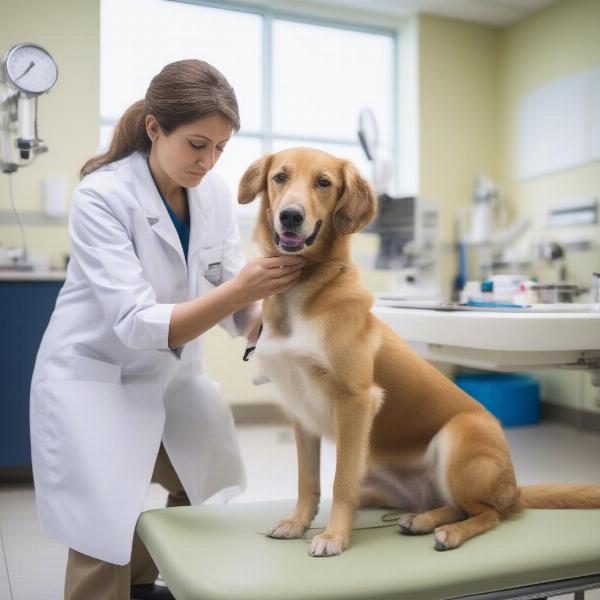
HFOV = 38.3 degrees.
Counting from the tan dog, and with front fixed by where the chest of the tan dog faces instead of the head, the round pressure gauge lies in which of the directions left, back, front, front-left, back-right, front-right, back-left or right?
right

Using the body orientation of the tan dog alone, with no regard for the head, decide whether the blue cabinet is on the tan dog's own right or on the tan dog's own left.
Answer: on the tan dog's own right

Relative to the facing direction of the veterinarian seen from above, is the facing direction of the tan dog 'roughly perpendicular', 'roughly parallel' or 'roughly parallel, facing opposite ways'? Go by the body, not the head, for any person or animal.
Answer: roughly perpendicular

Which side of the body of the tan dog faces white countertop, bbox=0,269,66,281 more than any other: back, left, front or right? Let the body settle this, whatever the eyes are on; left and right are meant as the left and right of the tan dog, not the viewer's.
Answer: right

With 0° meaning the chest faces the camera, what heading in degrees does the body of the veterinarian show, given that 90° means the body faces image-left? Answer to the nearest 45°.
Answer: approximately 315°

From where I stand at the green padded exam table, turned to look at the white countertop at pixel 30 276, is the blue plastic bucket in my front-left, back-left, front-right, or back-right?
front-right

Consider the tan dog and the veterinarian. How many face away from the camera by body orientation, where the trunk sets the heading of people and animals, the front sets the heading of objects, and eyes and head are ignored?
0
